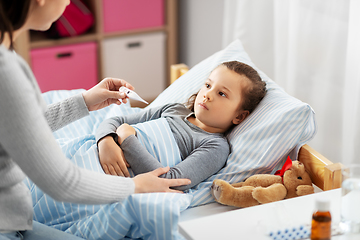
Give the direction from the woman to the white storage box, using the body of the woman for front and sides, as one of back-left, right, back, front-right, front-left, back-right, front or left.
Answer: left

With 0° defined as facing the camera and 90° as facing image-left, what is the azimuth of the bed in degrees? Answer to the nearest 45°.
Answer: approximately 45°

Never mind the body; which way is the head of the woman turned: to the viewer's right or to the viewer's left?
to the viewer's right

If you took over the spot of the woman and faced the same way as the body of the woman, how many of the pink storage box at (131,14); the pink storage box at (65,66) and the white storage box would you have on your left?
3

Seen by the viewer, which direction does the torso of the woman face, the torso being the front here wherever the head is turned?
to the viewer's right

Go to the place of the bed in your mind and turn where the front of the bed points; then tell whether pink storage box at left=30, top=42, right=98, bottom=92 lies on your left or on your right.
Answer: on your right

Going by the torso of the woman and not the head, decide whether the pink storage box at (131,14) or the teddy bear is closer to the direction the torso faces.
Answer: the teddy bear

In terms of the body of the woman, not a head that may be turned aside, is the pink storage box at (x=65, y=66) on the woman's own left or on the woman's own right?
on the woman's own left

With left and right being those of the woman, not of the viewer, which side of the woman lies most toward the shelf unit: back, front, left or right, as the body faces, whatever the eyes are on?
left
